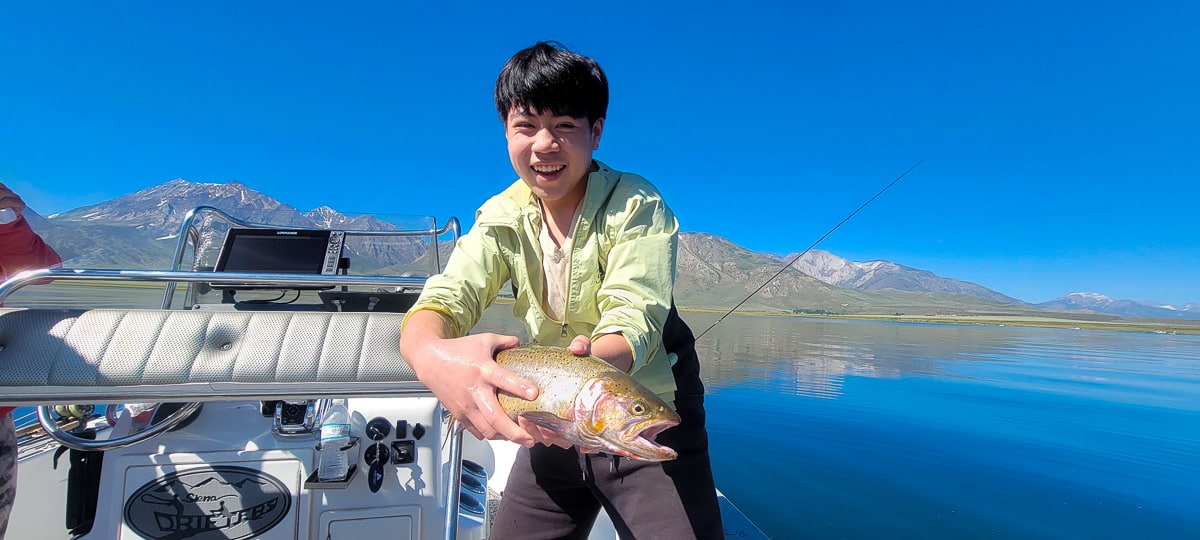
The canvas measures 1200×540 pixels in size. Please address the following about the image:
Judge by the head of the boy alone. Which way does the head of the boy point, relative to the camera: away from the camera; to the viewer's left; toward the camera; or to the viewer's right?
toward the camera

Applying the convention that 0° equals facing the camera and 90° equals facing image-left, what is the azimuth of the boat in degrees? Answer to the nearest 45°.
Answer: approximately 180°
